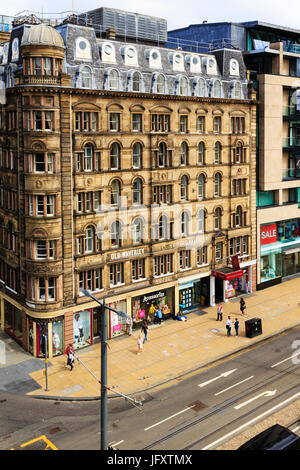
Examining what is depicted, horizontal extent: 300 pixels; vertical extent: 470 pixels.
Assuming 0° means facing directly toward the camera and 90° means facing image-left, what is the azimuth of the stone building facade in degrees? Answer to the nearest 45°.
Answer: approximately 315°

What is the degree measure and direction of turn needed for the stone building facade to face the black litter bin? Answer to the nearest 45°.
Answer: approximately 45° to its left
